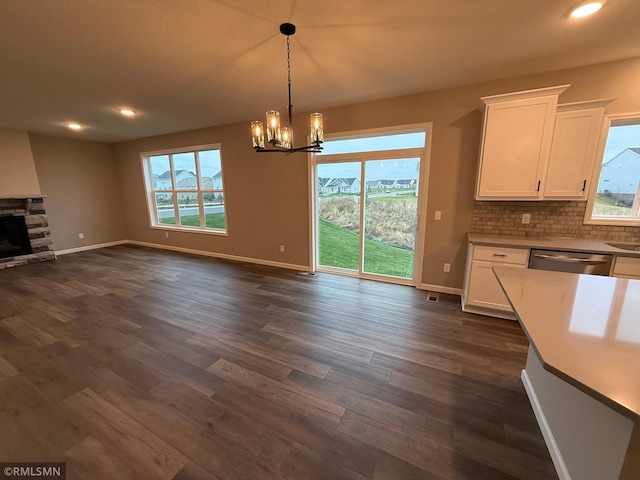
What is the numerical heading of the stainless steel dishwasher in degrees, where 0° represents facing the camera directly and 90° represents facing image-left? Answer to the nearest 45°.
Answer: approximately 0°

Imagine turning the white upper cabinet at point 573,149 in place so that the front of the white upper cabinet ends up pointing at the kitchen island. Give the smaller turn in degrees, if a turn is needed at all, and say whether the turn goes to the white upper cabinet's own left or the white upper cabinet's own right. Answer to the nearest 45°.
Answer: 0° — it already faces it

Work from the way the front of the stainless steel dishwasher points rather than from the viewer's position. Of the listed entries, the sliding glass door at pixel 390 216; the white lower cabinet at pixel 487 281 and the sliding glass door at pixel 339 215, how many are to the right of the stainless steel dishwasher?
3

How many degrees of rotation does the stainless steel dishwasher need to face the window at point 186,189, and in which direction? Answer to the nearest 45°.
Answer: approximately 90° to its right

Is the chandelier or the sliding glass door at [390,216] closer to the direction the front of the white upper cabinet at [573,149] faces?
the chandelier

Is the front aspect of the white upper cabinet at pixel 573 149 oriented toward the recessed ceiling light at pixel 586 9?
yes

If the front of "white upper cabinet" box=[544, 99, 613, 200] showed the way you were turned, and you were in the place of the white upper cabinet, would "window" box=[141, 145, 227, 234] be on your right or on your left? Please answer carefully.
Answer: on your right

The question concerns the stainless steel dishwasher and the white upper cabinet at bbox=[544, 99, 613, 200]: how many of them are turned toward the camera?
2

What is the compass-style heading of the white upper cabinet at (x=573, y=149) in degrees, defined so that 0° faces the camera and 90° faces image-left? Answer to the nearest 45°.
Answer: approximately 0°

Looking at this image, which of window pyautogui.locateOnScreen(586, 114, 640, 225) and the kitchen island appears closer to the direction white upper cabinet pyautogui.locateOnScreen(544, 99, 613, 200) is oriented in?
the kitchen island
